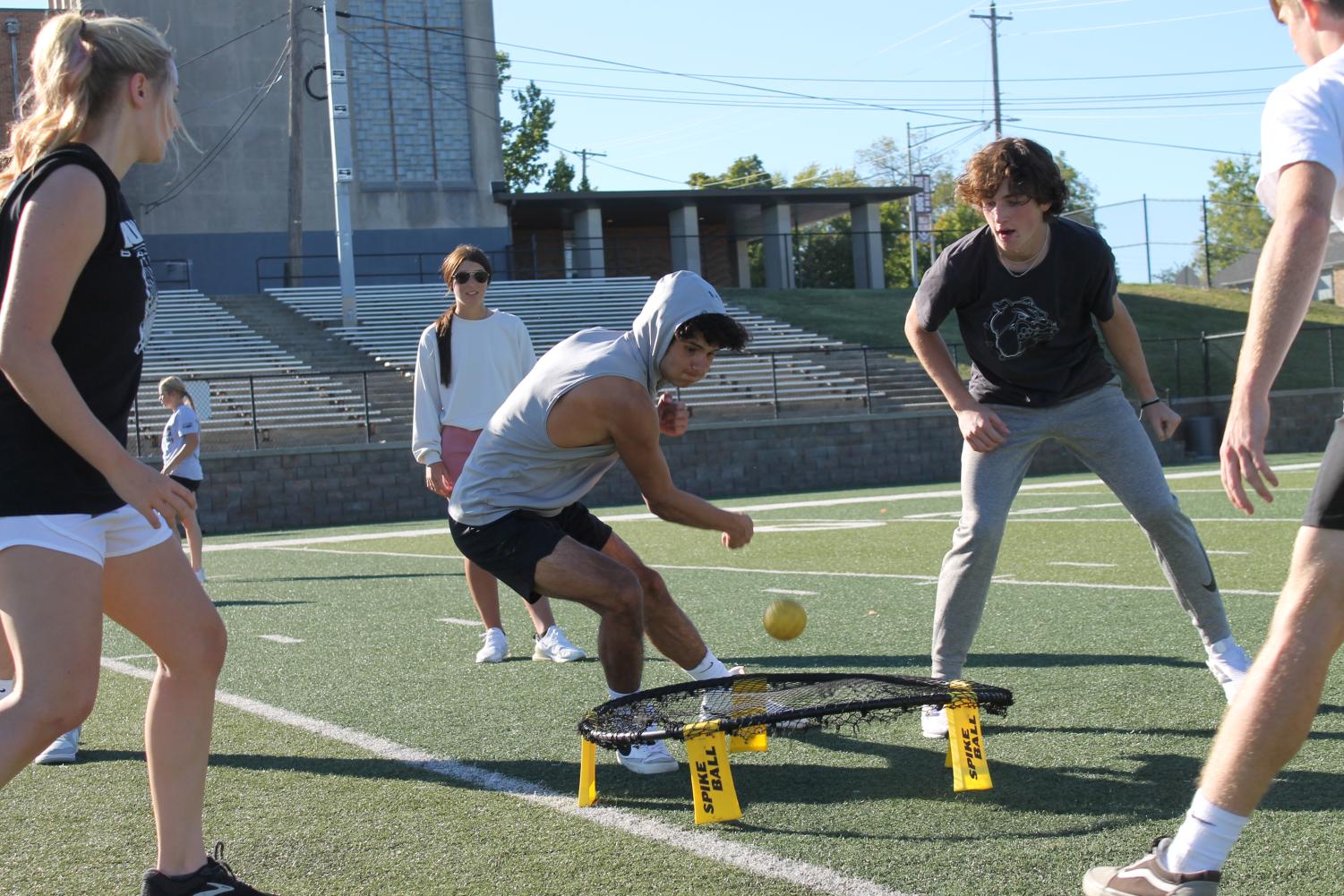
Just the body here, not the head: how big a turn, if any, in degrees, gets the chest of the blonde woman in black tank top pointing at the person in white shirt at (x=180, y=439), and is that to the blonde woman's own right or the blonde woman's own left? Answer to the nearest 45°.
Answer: approximately 90° to the blonde woman's own left

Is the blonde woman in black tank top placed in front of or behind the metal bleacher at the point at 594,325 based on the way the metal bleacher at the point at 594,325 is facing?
in front

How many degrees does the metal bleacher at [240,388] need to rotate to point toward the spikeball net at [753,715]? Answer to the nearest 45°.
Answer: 0° — it already faces it

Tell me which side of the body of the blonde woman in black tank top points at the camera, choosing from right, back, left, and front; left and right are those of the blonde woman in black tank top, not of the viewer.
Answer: right

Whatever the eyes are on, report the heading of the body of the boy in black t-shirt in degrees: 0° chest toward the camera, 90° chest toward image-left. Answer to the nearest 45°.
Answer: approximately 0°

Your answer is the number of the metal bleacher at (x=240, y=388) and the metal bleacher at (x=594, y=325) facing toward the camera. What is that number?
2

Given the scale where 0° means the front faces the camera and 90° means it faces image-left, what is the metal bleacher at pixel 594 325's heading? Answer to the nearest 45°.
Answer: approximately 0°

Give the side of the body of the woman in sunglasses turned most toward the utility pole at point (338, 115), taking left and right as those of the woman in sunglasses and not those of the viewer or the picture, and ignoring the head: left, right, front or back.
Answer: back

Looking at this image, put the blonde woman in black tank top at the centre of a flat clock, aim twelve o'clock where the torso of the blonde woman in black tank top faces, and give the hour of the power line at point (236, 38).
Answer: The power line is roughly at 9 o'clock from the blonde woman in black tank top.

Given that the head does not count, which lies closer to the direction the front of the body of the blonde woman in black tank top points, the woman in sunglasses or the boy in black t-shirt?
the boy in black t-shirt
